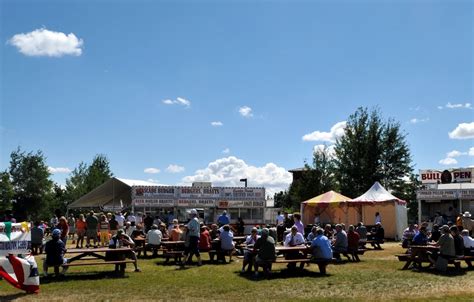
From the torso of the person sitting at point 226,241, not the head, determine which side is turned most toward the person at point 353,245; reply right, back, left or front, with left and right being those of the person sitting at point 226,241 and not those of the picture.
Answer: right

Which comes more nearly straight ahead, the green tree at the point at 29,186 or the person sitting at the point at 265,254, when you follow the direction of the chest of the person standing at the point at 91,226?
the green tree

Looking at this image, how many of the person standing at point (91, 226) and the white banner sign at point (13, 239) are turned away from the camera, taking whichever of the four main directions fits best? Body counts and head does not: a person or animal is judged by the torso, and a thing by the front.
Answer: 1

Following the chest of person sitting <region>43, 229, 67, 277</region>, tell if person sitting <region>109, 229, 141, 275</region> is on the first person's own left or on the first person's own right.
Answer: on the first person's own right

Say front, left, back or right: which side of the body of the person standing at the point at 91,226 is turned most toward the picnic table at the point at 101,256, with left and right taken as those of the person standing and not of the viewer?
back

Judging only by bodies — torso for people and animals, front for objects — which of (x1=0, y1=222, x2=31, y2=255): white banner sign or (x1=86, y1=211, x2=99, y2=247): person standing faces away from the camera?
the person standing

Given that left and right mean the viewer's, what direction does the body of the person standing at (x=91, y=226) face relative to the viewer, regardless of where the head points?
facing away from the viewer

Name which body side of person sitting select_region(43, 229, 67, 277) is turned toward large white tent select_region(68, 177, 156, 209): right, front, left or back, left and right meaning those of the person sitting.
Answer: front

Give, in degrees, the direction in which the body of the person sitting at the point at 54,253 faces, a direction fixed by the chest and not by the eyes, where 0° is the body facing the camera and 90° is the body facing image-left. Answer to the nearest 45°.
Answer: approximately 180°

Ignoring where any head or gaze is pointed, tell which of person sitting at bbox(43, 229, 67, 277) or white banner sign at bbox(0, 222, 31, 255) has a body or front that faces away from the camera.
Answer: the person sitting

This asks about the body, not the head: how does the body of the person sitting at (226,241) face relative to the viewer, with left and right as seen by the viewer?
facing away from the viewer
